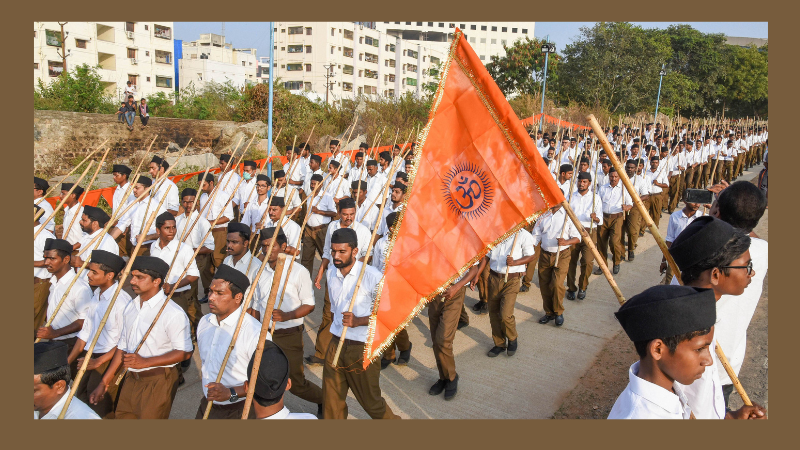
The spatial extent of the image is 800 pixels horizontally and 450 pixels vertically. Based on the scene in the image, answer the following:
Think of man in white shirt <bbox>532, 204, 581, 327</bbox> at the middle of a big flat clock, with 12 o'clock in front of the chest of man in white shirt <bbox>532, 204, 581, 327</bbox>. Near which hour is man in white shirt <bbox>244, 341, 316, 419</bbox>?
man in white shirt <bbox>244, 341, 316, 419</bbox> is roughly at 11 o'clock from man in white shirt <bbox>532, 204, 581, 327</bbox>.

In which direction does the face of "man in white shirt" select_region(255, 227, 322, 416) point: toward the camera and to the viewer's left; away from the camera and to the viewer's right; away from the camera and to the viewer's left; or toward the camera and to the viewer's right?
toward the camera and to the viewer's left

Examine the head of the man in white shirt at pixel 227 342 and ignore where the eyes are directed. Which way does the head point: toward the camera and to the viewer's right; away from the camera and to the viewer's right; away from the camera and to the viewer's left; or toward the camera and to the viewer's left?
toward the camera and to the viewer's left

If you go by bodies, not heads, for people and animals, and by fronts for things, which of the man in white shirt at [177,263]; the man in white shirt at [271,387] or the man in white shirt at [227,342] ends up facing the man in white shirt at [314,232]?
the man in white shirt at [271,387]

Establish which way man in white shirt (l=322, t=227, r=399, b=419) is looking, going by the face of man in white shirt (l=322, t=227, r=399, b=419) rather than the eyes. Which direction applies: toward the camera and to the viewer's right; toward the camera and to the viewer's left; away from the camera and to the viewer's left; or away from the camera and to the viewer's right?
toward the camera and to the viewer's left

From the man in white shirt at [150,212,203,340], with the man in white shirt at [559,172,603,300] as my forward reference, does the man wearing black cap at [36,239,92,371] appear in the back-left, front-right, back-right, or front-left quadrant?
back-right

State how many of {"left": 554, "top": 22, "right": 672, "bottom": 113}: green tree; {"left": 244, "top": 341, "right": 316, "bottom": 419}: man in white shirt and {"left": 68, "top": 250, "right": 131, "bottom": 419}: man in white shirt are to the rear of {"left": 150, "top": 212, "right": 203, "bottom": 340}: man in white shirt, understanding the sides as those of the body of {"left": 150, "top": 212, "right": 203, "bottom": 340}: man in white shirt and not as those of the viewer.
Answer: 1

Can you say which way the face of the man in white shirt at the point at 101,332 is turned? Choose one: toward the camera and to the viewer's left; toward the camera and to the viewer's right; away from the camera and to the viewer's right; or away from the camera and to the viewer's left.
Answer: toward the camera and to the viewer's left

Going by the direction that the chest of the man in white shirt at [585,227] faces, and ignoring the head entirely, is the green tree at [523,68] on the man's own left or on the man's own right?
on the man's own right

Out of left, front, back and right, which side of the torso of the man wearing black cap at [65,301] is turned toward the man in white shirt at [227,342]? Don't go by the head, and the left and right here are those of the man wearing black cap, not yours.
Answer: left

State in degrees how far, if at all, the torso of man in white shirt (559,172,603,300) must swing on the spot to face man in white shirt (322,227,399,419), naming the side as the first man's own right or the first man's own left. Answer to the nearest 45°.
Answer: approximately 45° to the first man's own left

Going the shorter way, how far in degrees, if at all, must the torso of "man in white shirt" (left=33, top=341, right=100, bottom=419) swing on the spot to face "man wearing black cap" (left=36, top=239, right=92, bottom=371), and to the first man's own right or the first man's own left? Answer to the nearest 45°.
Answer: approximately 135° to the first man's own right

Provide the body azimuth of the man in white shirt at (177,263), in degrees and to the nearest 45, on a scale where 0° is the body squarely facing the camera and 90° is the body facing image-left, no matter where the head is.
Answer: approximately 45°

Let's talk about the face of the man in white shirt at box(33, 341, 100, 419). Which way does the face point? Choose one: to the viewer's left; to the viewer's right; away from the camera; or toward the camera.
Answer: to the viewer's left
